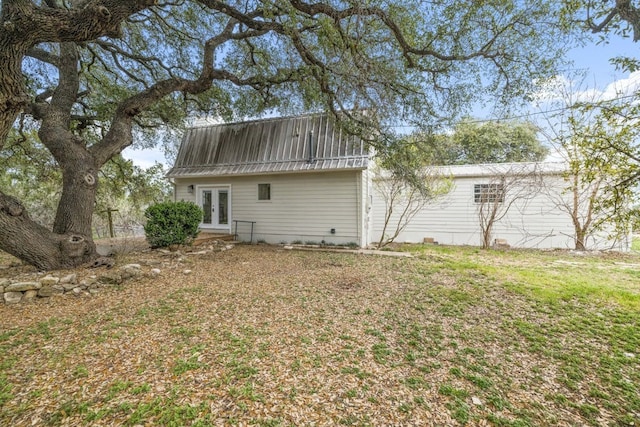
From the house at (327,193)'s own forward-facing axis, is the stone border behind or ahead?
ahead

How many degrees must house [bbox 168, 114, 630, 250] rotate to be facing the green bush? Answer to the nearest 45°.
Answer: approximately 45° to its right

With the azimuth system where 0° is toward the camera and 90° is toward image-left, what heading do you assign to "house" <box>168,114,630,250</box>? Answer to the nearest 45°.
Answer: approximately 0°

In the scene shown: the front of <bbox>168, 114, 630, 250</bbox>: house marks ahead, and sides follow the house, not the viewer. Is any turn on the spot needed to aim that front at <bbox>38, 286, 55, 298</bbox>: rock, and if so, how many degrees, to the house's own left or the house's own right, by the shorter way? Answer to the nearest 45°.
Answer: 0° — it already faces it

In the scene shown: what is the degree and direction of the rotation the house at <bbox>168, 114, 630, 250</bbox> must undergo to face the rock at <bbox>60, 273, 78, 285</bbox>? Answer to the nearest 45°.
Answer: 0° — it already faces it

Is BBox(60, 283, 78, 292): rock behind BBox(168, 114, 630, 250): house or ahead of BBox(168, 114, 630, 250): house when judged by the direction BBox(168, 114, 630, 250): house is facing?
ahead

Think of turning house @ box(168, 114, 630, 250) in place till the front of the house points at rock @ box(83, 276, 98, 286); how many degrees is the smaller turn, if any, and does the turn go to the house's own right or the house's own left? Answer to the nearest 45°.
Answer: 0° — it already faces it

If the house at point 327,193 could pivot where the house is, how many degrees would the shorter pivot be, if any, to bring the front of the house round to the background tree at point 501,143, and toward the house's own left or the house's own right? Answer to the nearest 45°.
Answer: approximately 135° to the house's own left

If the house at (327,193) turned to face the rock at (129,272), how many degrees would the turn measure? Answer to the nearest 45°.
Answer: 0° — it already faces it
